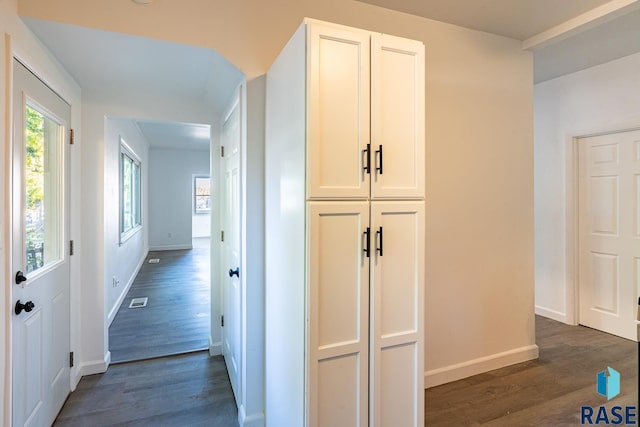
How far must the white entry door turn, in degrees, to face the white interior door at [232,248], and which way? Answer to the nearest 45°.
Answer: approximately 45° to its left

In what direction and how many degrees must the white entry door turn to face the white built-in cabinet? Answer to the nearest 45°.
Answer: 0° — it already faces it

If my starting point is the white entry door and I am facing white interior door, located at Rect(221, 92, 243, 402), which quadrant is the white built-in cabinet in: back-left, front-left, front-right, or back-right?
front-right

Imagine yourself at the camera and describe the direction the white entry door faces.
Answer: facing the viewer and to the right of the viewer
